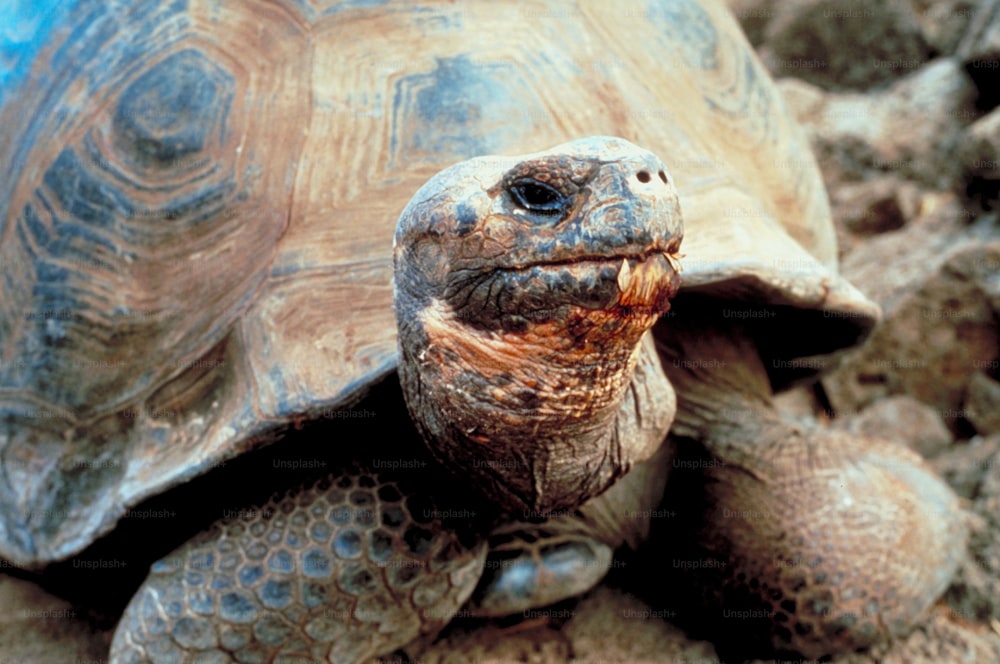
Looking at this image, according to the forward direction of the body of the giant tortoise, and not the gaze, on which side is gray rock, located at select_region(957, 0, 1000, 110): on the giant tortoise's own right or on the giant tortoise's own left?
on the giant tortoise's own left

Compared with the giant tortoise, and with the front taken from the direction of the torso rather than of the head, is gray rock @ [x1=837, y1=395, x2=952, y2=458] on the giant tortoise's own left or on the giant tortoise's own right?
on the giant tortoise's own left

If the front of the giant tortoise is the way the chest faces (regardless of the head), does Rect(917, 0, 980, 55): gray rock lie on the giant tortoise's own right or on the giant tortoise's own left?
on the giant tortoise's own left

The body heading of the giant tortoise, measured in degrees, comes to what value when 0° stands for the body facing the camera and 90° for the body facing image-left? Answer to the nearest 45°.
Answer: approximately 315°

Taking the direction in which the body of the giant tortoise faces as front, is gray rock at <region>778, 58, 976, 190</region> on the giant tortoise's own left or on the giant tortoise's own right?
on the giant tortoise's own left

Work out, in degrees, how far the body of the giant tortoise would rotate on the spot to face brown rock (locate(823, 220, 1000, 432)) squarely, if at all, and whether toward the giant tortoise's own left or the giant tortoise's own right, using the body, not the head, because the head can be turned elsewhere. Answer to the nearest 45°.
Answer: approximately 90° to the giant tortoise's own left
